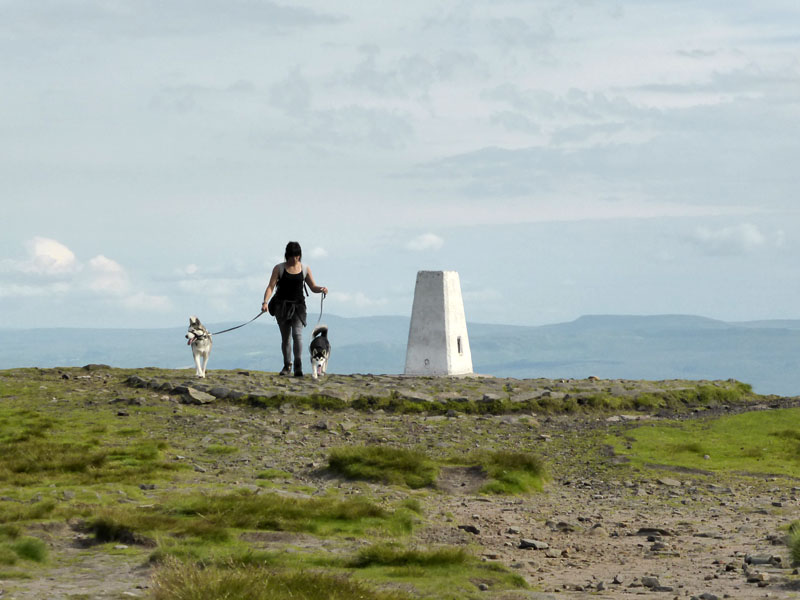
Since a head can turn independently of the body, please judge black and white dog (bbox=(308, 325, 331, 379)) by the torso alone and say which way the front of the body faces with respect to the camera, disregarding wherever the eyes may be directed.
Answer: toward the camera

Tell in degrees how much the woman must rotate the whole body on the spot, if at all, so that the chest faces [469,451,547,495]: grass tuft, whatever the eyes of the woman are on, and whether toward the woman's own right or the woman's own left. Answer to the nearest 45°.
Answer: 0° — they already face it

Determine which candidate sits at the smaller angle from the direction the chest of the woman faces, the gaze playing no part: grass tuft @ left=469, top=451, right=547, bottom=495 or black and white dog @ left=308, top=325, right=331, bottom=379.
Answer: the grass tuft

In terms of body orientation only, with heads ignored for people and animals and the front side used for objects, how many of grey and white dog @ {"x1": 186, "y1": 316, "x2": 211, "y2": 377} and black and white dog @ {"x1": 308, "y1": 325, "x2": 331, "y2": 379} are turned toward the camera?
2

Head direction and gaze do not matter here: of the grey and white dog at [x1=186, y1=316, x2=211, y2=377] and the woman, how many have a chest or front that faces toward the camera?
2

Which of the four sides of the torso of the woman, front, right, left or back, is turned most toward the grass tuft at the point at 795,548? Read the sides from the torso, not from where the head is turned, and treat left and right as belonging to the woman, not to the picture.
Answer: front

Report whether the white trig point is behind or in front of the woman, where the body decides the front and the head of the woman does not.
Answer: behind

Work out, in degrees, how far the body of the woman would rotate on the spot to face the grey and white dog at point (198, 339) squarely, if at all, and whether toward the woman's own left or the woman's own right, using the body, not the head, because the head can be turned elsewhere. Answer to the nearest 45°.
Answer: approximately 45° to the woman's own right

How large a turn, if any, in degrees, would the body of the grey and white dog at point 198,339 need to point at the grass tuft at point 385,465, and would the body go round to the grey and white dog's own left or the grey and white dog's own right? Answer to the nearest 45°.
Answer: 0° — it already faces it

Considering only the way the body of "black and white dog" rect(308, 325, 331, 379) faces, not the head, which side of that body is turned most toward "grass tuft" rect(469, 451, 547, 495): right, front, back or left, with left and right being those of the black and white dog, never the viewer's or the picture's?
front

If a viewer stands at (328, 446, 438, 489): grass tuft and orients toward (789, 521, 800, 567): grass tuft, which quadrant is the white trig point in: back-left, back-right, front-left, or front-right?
back-left
